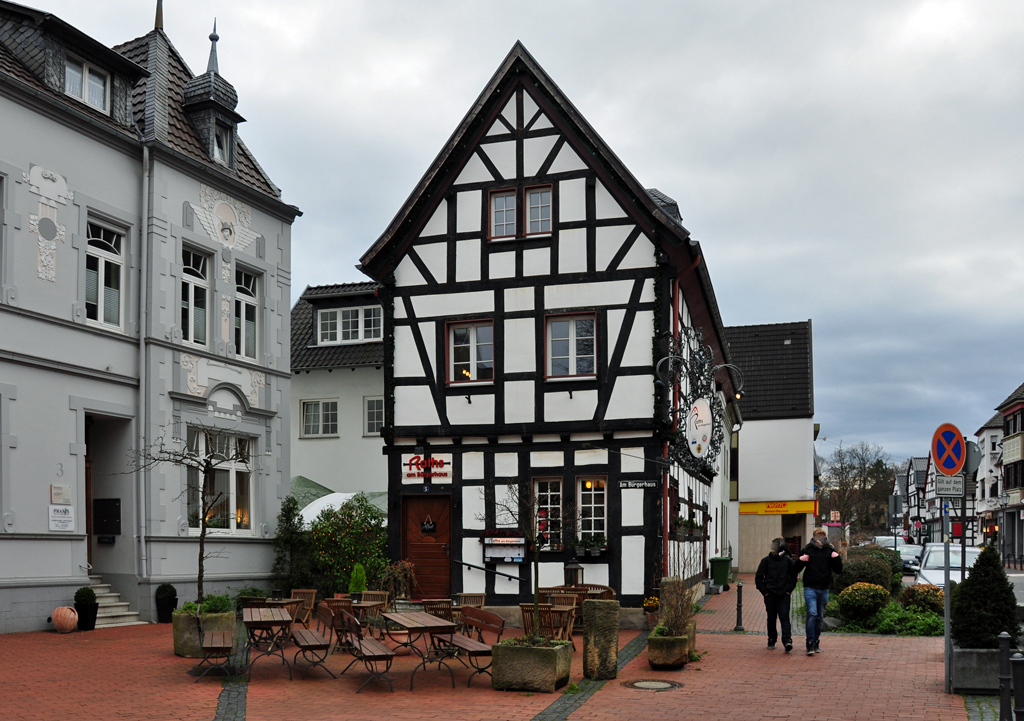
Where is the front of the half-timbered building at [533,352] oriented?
toward the camera

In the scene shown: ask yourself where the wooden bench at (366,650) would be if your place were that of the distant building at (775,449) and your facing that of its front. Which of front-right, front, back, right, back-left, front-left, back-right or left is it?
front

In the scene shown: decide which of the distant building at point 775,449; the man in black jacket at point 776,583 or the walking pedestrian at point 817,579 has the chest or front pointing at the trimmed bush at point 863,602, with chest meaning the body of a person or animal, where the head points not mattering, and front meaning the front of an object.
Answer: the distant building

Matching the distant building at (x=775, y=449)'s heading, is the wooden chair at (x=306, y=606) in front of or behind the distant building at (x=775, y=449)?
in front
